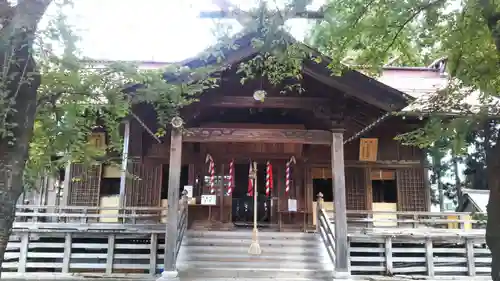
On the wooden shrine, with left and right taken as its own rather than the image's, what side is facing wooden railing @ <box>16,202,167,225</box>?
right

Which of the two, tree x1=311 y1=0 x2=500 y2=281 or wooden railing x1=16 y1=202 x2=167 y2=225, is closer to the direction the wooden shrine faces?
the tree

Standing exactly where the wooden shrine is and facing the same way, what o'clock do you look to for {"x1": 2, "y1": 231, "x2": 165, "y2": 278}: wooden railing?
The wooden railing is roughly at 2 o'clock from the wooden shrine.

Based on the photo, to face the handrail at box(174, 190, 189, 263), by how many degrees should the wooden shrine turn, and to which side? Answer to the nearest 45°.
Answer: approximately 45° to its right

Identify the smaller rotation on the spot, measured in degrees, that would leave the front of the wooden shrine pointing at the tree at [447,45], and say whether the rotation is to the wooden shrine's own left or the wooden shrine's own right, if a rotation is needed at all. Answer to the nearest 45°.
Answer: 0° — it already faces it

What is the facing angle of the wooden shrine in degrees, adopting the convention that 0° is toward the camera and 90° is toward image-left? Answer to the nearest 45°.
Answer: approximately 0°
